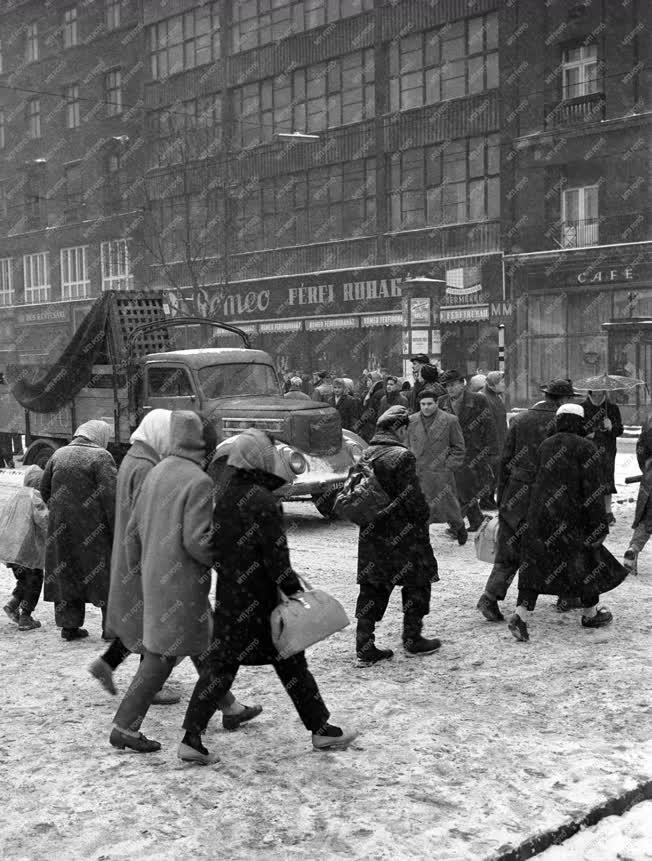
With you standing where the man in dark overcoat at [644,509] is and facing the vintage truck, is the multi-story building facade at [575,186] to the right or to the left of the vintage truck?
right

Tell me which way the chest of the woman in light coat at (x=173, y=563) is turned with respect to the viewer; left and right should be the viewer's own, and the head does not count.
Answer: facing away from the viewer and to the right of the viewer

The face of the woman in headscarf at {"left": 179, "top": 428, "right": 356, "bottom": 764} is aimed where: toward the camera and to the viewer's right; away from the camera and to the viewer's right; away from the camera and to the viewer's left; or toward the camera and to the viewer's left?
away from the camera and to the viewer's right

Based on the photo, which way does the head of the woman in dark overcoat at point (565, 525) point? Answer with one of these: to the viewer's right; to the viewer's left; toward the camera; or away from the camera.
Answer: away from the camera
